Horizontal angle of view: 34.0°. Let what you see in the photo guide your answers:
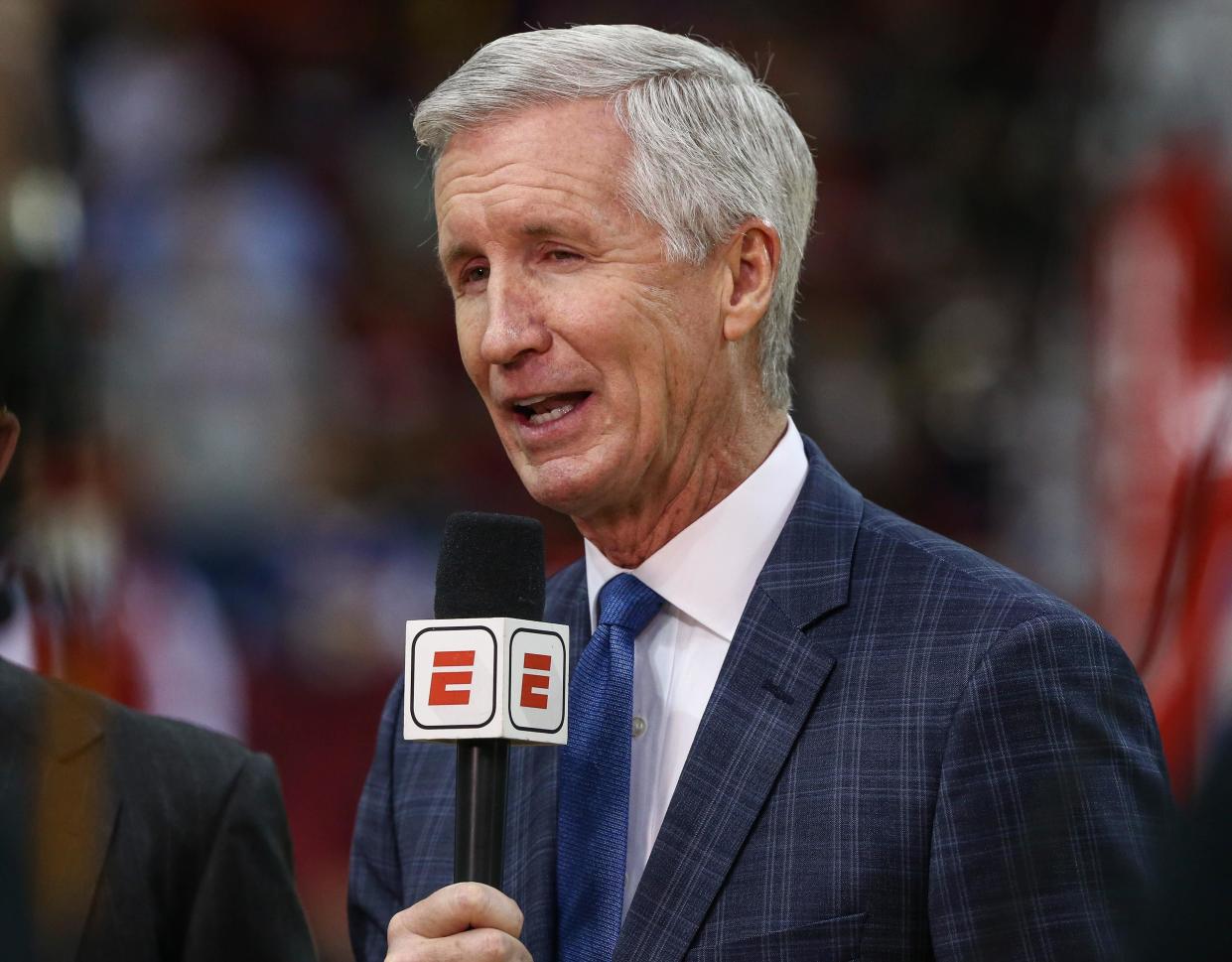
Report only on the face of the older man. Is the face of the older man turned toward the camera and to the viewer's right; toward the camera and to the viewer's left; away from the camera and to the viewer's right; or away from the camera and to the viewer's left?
toward the camera and to the viewer's left

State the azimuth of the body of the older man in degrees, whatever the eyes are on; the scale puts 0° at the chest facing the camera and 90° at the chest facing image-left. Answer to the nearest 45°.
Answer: approximately 45°
